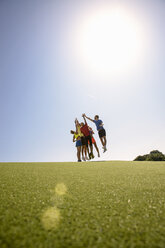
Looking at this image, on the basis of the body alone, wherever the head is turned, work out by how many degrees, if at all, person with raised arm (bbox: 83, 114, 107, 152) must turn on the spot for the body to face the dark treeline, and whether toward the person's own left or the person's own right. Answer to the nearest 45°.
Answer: approximately 180°

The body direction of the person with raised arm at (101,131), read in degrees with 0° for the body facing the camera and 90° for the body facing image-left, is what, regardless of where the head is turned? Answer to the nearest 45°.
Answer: approximately 45°
